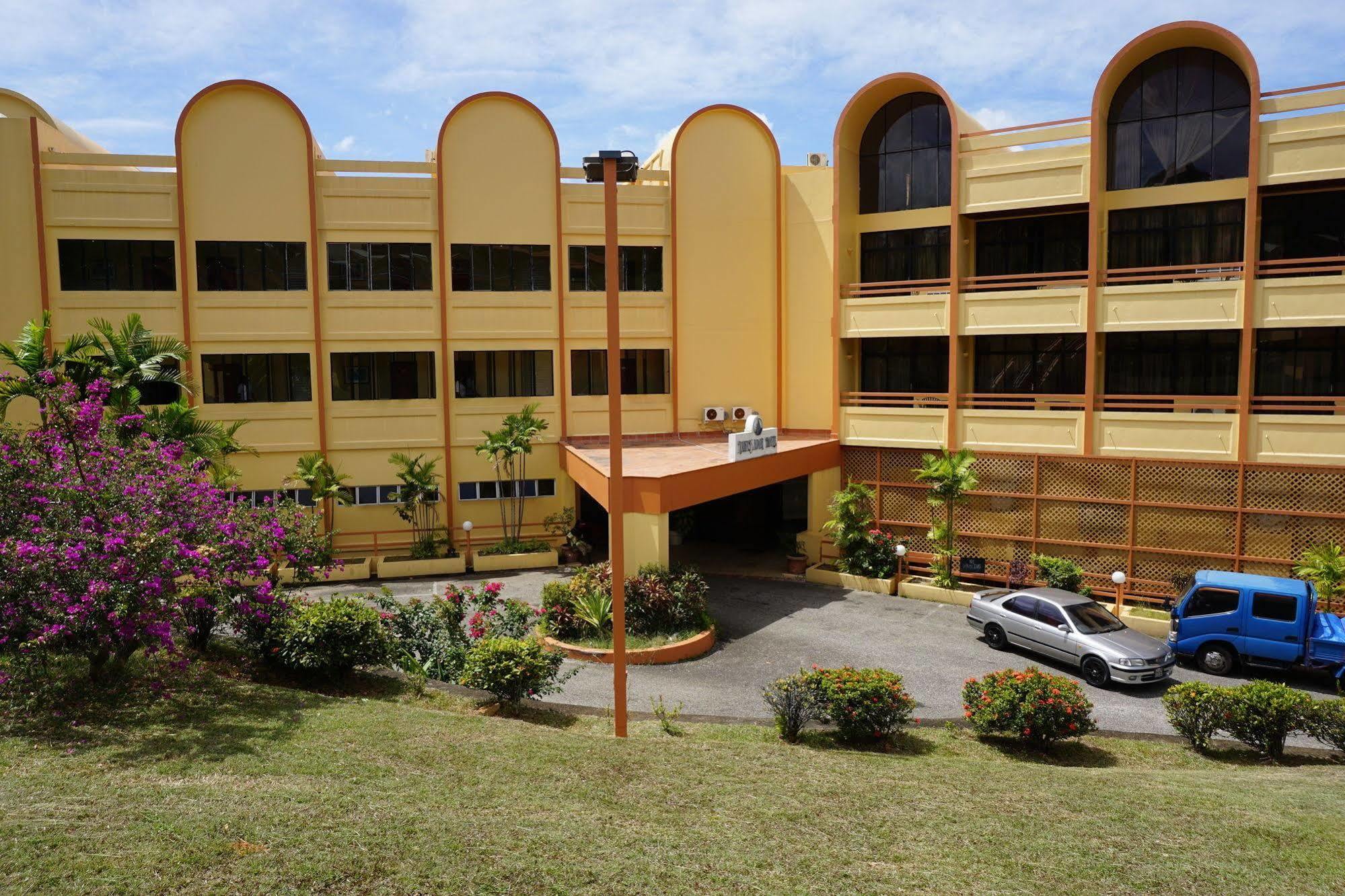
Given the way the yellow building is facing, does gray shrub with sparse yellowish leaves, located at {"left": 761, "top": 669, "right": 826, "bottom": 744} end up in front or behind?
in front

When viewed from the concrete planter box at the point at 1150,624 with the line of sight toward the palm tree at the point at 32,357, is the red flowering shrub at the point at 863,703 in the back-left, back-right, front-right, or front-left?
front-left

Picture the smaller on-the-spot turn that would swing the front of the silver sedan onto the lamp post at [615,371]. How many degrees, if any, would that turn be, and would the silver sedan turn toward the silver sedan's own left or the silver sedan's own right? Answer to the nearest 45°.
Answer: approximately 90° to the silver sedan's own right

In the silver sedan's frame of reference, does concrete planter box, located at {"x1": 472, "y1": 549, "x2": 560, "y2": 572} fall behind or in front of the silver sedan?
behind

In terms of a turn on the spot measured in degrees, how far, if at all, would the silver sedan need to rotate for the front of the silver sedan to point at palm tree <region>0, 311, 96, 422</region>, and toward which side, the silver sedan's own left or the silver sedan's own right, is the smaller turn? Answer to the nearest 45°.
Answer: approximately 90° to the silver sedan's own right

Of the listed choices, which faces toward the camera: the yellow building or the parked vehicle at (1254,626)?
the yellow building

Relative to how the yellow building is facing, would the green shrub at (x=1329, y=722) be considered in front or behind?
in front

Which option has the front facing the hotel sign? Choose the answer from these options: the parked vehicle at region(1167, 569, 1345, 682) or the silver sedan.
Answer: the parked vehicle

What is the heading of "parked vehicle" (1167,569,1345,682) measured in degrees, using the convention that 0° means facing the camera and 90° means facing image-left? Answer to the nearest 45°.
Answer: approximately 90°

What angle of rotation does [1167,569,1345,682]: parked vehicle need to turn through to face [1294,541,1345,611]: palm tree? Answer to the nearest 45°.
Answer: approximately 135° to its right

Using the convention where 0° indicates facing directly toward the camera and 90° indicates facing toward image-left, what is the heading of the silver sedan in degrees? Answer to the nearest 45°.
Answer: approximately 315°

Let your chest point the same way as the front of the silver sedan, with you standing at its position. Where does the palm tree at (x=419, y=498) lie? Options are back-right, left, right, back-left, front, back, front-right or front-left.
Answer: back-right

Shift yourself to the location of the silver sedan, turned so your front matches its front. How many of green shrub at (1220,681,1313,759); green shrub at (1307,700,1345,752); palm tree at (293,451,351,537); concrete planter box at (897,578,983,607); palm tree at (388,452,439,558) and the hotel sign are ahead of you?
2

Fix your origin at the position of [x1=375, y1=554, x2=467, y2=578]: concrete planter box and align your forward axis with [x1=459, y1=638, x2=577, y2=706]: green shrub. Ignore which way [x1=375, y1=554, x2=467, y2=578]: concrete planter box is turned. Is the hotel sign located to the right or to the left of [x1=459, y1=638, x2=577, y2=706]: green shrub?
left

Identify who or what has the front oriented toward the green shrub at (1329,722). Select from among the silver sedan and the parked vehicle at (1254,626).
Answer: the silver sedan

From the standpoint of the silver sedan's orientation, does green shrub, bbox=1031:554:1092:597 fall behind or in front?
behind

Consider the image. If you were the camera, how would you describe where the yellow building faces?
facing the viewer

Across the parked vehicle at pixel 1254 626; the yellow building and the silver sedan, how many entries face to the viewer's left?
1
